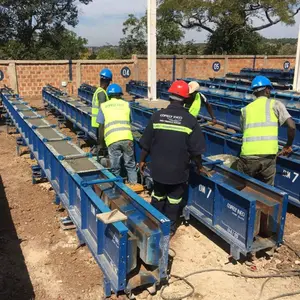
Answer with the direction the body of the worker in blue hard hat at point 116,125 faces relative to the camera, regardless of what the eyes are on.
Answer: away from the camera

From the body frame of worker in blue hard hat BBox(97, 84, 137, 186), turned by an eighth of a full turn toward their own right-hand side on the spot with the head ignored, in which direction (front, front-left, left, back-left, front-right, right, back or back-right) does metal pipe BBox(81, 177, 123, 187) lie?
back-right

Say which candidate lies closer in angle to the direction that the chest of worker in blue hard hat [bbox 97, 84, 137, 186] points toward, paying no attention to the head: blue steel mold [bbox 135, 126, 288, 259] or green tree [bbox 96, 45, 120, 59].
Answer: the green tree

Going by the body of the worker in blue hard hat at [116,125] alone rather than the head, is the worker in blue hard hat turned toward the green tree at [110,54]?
yes

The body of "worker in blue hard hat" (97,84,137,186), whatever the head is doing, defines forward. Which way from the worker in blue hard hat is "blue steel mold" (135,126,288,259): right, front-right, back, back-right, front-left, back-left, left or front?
back-right

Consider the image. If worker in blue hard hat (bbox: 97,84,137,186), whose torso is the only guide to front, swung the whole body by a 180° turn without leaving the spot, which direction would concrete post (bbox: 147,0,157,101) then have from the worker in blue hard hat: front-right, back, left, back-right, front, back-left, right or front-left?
back

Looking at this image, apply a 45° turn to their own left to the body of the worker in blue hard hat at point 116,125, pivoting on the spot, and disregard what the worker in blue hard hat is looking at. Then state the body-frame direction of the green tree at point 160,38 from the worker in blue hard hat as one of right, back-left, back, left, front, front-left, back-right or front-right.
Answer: front-right

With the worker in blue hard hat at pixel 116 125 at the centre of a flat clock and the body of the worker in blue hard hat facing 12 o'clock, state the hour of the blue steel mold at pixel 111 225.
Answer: The blue steel mold is roughly at 6 o'clock from the worker in blue hard hat.

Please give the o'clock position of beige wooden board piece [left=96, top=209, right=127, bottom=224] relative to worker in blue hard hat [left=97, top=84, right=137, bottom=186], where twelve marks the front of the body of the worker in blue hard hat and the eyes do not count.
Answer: The beige wooden board piece is roughly at 6 o'clock from the worker in blue hard hat.

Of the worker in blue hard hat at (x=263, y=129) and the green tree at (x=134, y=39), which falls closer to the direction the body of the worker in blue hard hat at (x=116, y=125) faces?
the green tree

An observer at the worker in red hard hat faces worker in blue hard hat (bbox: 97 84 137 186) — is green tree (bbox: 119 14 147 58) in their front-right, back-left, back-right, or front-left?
front-right
